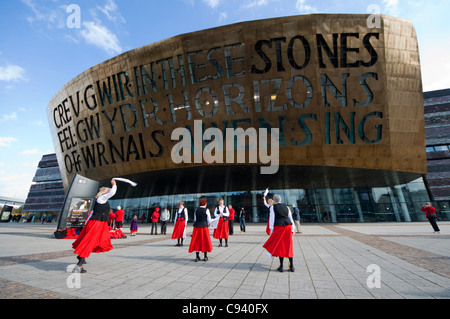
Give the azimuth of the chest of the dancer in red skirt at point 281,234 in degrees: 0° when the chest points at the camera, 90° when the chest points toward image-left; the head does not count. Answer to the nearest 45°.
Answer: approximately 180°

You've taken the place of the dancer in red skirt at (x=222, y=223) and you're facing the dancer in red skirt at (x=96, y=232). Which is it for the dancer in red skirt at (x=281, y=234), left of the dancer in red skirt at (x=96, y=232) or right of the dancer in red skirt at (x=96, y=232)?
left

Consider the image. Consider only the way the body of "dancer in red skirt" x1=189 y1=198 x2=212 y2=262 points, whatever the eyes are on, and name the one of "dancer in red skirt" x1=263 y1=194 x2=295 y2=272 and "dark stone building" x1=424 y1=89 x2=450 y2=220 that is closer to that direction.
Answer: the dark stone building

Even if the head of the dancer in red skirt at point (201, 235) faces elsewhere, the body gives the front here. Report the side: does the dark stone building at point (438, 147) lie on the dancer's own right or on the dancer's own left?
on the dancer's own right

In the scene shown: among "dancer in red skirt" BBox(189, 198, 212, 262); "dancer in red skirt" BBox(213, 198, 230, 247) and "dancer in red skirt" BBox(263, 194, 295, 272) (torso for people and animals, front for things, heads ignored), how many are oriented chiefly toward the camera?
1

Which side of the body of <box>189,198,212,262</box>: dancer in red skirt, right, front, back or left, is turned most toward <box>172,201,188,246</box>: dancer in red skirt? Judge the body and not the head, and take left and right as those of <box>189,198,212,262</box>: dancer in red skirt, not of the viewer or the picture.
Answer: front

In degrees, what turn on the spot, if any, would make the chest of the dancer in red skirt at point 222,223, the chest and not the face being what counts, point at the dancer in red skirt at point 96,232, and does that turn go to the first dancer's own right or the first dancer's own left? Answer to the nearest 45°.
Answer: approximately 45° to the first dancer's own right

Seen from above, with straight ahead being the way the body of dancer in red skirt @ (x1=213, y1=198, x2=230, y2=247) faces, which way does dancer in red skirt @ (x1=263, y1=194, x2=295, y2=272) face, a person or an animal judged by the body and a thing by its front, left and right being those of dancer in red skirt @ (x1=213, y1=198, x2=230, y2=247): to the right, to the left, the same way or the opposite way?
the opposite way

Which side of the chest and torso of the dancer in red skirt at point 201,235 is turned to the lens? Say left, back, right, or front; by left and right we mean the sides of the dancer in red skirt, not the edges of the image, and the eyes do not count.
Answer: back

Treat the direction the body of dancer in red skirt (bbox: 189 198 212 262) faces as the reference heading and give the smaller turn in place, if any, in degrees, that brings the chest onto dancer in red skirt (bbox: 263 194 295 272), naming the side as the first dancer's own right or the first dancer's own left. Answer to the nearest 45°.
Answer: approximately 135° to the first dancer's own right

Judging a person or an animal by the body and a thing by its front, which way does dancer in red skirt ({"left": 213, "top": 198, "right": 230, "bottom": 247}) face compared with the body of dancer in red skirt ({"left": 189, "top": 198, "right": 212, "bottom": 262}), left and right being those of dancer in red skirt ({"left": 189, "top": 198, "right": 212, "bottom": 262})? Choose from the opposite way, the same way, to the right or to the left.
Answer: the opposite way

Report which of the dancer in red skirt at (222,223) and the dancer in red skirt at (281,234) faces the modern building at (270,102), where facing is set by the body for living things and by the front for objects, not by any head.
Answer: the dancer in red skirt at (281,234)

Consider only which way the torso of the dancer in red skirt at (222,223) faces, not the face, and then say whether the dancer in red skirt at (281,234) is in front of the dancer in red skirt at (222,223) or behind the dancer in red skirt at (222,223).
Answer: in front
